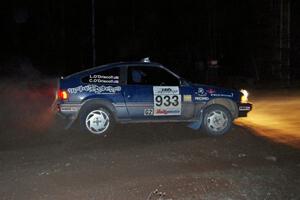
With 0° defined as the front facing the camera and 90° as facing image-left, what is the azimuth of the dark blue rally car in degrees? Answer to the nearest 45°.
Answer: approximately 270°
